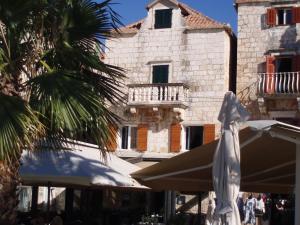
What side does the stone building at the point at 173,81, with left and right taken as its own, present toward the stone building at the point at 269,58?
left

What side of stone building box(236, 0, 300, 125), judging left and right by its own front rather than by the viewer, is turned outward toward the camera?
front

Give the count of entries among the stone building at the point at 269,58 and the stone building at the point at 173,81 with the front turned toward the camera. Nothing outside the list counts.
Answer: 2

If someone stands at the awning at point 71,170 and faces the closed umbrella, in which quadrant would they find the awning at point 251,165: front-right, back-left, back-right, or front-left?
front-left

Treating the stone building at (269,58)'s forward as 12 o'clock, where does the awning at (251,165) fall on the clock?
The awning is roughly at 12 o'clock from the stone building.

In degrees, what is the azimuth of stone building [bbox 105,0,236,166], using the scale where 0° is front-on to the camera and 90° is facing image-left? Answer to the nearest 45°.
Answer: approximately 0°

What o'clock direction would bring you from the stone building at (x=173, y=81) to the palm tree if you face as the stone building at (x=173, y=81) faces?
The palm tree is roughly at 12 o'clock from the stone building.

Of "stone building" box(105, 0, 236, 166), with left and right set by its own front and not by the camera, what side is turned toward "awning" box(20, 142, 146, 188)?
front

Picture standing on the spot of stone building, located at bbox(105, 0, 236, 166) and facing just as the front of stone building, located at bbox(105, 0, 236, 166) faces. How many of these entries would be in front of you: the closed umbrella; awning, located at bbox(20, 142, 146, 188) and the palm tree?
3

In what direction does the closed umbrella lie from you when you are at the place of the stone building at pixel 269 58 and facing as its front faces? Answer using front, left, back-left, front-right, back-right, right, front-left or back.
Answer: front

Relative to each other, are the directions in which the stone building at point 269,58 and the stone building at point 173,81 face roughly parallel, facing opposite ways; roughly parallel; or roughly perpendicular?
roughly parallel

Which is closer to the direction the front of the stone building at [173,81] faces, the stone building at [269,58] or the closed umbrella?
the closed umbrella
